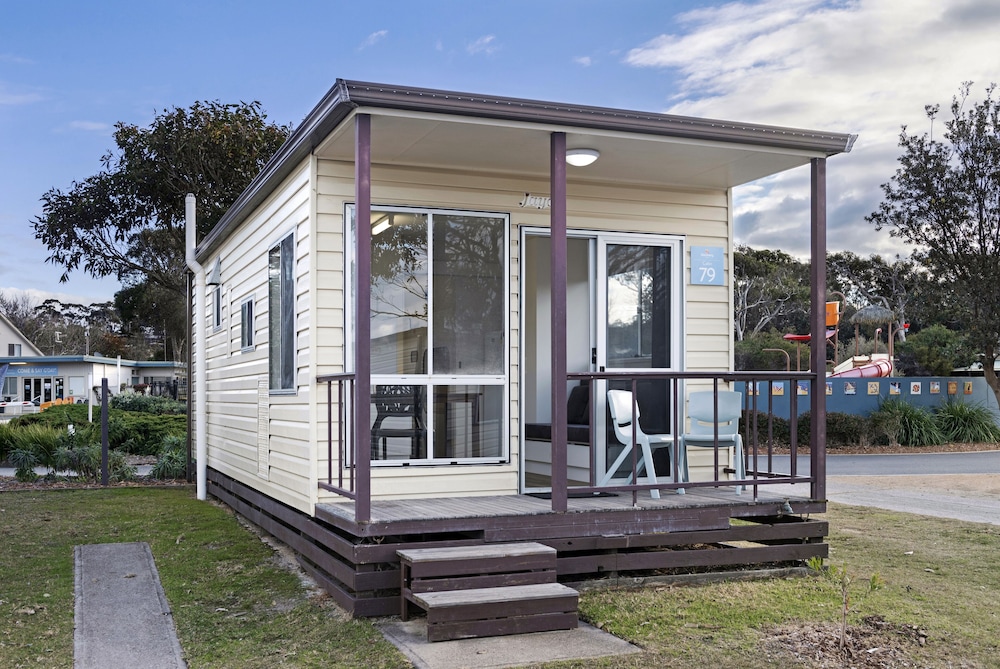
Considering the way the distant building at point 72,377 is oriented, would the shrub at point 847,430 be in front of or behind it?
in front

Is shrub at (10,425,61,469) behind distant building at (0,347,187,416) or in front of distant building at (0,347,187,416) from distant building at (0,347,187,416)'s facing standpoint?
in front

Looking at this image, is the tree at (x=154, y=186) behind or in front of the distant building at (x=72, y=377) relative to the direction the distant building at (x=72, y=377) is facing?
in front

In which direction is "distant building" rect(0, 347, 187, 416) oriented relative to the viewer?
toward the camera

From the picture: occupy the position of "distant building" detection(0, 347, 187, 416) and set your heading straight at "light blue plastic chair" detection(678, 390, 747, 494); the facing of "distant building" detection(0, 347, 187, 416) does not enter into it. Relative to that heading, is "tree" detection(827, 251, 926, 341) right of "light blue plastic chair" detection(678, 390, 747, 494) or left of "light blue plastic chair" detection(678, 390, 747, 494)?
left

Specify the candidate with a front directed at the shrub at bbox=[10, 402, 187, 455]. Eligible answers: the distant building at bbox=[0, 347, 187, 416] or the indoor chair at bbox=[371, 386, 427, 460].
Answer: the distant building
